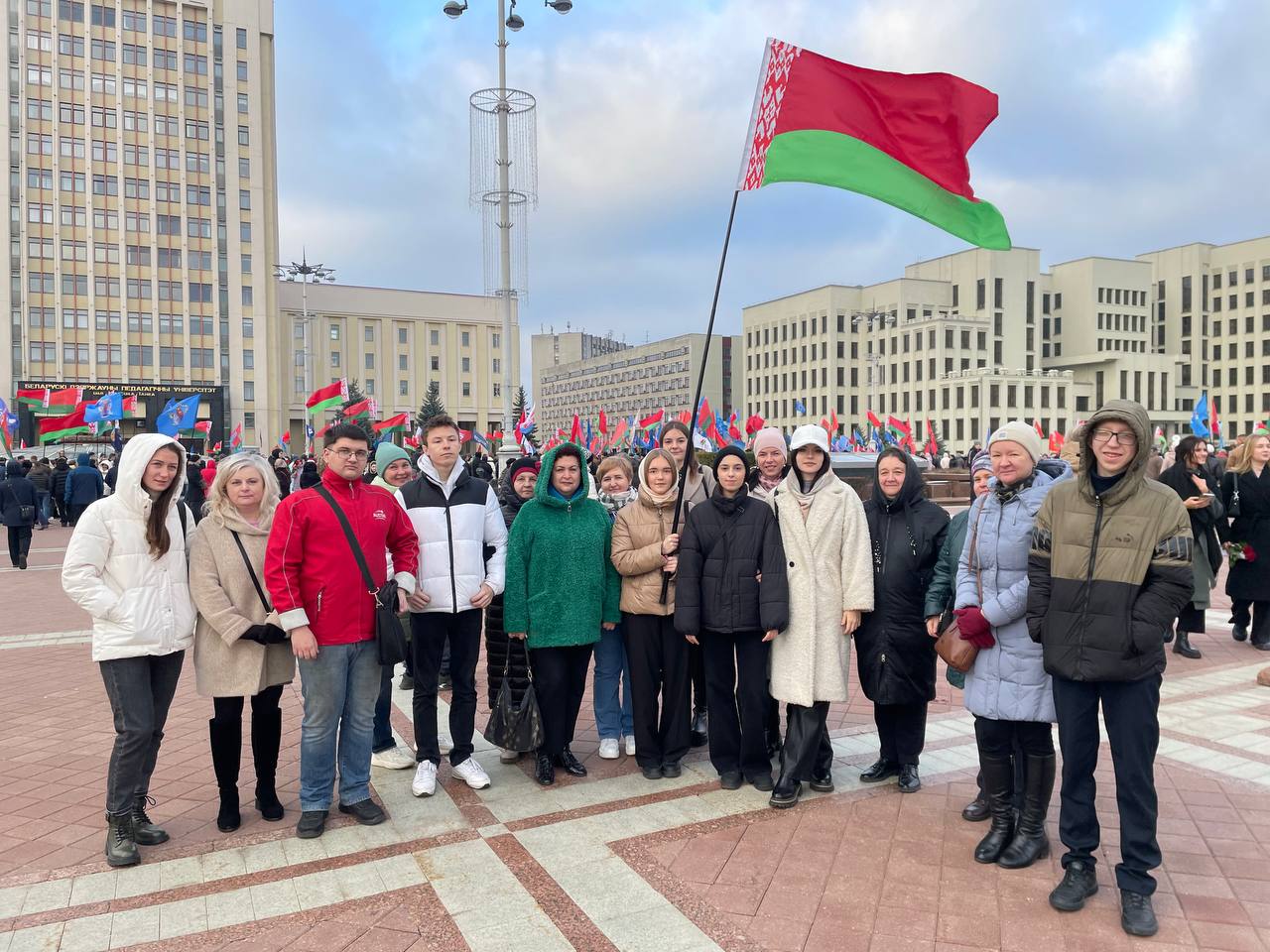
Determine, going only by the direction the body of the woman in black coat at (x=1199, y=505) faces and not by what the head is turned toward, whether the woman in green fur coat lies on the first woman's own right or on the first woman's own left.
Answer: on the first woman's own right

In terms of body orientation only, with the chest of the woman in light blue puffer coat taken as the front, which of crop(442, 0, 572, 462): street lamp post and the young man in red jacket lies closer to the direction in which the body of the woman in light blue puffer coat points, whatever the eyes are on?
the young man in red jacket

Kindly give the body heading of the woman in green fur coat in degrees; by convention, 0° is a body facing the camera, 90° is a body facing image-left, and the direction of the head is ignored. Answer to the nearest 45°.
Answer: approximately 0°

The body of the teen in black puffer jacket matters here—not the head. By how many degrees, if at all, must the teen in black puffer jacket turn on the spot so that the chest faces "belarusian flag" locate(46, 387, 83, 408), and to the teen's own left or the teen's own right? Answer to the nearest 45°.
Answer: approximately 135° to the teen's own right

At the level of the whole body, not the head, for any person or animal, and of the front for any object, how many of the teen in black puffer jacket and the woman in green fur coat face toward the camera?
2

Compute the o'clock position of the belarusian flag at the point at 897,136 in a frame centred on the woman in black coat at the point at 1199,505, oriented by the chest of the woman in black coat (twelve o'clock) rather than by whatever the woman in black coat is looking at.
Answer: The belarusian flag is roughly at 2 o'clock from the woman in black coat.
